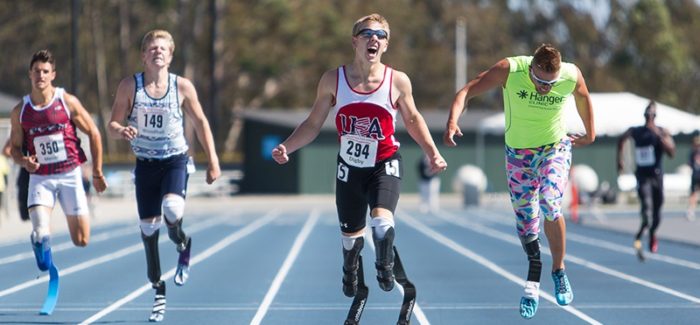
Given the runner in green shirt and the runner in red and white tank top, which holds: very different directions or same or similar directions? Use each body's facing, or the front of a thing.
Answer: same or similar directions

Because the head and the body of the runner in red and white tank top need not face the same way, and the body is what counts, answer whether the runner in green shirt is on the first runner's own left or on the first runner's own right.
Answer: on the first runner's own left

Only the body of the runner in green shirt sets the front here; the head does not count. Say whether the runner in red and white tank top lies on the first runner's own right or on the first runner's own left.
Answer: on the first runner's own right

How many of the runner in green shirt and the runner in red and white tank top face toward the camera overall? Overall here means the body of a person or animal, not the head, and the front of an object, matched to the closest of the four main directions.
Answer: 2

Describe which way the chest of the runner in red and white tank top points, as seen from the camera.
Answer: toward the camera

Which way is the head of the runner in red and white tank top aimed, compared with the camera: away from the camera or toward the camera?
toward the camera
